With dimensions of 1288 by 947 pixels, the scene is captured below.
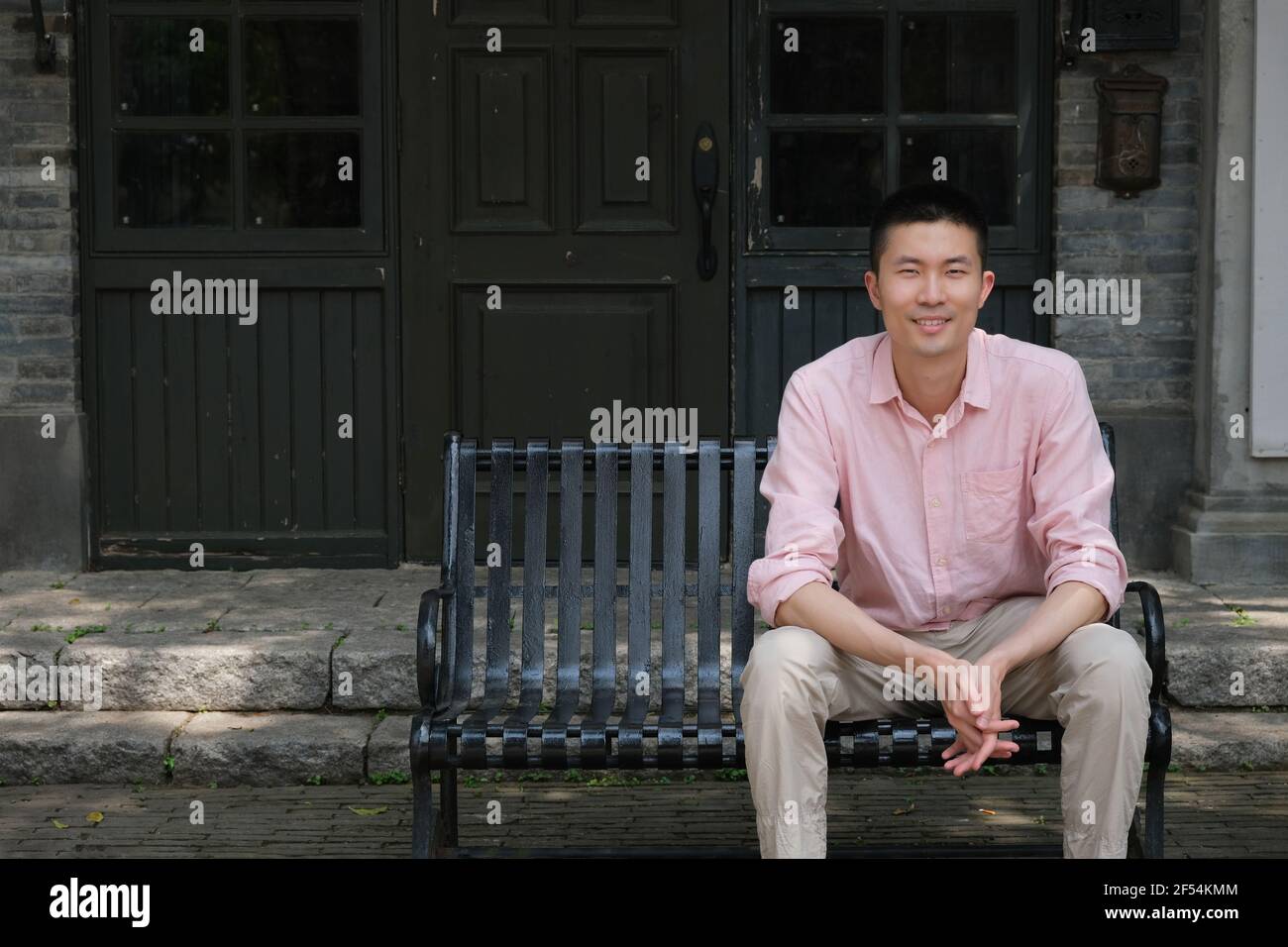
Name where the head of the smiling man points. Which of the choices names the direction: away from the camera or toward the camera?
toward the camera

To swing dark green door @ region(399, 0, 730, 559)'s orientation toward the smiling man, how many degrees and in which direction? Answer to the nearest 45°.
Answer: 0° — it already faces them

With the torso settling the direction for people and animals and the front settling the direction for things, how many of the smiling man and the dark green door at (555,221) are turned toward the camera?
2

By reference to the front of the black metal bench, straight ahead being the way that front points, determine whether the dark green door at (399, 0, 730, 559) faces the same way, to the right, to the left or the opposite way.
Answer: the same way

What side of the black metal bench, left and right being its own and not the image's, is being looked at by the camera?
front

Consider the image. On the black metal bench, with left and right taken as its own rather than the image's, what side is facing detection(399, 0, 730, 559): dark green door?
back

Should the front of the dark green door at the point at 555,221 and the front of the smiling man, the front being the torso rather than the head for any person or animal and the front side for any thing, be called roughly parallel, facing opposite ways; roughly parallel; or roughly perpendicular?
roughly parallel

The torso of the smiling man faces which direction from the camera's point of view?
toward the camera

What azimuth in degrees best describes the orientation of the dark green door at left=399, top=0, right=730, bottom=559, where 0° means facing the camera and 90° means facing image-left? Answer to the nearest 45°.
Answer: approximately 0°

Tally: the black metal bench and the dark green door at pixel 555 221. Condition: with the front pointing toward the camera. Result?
2
